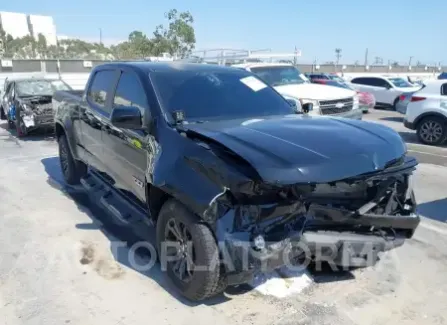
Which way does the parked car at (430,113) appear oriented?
to the viewer's right

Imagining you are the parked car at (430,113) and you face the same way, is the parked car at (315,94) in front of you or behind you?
behind

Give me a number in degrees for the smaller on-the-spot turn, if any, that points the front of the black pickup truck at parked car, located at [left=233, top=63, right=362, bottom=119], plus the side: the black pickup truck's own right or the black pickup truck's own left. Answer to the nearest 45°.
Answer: approximately 135° to the black pickup truck's own left

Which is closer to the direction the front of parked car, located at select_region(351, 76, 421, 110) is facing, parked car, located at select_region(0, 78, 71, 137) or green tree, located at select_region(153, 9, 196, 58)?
the parked car

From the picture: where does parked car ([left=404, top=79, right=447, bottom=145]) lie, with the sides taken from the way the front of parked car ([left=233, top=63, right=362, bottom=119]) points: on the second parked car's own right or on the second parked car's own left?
on the second parked car's own left

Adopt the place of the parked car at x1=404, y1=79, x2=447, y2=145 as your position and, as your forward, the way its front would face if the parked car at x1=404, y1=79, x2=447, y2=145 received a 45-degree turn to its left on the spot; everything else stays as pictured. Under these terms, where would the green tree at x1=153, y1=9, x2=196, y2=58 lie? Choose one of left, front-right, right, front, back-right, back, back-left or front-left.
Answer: left

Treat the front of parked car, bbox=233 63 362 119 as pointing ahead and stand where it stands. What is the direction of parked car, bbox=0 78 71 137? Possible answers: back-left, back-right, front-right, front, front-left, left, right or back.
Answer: back-right

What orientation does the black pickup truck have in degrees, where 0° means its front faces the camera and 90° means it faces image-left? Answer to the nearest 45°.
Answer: approximately 315°

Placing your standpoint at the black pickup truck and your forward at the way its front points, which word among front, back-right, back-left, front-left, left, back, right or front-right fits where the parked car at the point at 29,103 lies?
back

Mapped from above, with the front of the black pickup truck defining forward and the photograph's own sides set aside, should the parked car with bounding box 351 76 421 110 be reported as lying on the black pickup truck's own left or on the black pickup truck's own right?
on the black pickup truck's own left
